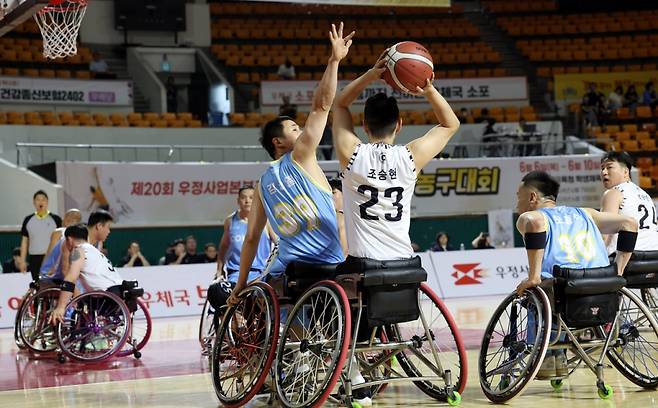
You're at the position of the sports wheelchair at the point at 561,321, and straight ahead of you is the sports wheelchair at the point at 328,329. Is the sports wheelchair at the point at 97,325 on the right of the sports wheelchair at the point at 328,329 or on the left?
right

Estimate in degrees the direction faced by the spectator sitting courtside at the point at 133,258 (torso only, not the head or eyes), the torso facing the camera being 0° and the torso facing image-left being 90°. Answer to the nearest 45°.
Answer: approximately 0°

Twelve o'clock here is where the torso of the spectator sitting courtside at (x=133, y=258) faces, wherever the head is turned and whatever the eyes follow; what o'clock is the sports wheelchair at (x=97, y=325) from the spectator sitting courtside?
The sports wheelchair is roughly at 12 o'clock from the spectator sitting courtside.

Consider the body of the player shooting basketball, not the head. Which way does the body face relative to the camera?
away from the camera

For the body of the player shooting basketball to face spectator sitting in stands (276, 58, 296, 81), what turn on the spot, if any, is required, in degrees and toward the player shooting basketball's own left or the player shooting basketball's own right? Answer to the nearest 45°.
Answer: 0° — they already face them

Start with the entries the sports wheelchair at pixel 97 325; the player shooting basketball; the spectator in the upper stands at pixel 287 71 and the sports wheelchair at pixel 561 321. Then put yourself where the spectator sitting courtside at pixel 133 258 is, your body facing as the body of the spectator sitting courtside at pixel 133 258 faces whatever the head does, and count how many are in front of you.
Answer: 3

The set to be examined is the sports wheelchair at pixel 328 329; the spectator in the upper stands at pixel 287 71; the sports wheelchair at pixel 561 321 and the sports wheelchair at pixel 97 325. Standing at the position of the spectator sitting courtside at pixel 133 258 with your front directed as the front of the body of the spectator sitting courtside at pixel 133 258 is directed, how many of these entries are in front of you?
3

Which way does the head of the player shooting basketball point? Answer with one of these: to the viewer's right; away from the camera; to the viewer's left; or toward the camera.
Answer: away from the camera

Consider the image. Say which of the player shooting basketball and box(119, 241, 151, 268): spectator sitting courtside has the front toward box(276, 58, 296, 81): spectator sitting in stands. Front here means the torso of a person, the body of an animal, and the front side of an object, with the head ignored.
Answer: the player shooting basketball

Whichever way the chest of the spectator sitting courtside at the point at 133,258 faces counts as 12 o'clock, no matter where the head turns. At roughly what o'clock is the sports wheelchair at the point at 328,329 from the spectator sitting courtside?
The sports wheelchair is roughly at 12 o'clock from the spectator sitting courtside.

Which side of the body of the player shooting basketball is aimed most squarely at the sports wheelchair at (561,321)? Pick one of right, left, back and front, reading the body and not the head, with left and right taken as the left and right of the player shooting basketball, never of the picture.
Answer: right

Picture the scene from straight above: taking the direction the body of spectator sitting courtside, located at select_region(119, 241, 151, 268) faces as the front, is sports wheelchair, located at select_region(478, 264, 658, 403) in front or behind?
in front

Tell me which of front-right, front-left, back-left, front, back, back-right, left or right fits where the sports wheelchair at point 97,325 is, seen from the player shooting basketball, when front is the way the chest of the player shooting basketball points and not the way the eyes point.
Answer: front-left

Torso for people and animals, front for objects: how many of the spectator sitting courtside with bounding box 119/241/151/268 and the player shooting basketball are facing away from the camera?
1

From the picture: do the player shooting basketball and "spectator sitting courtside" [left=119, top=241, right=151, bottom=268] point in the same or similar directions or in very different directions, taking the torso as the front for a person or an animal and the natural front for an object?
very different directions
